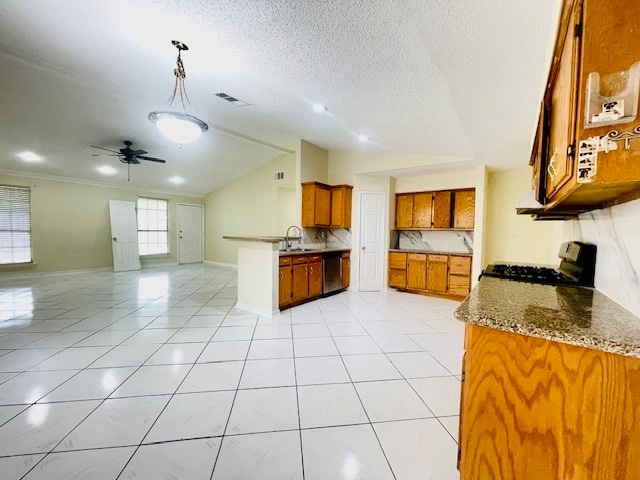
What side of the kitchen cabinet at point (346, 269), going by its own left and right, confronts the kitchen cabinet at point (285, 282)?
right

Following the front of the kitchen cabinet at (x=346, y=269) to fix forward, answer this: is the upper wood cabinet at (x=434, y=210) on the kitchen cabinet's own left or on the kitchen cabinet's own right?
on the kitchen cabinet's own left

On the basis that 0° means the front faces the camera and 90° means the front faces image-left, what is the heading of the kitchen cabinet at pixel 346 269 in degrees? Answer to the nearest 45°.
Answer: approximately 315°

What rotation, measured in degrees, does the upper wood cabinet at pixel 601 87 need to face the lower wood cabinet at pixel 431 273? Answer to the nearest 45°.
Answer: approximately 90° to its right

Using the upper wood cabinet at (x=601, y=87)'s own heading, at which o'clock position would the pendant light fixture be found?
The pendant light fixture is roughly at 1 o'clock from the upper wood cabinet.

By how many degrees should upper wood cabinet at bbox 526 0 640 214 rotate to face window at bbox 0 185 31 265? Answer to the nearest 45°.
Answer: approximately 45° to its right

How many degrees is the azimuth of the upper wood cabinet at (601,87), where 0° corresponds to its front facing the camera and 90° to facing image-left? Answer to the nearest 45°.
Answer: approximately 45°

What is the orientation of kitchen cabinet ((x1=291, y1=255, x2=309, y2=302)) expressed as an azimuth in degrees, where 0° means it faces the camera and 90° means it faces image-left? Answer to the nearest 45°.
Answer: approximately 315°

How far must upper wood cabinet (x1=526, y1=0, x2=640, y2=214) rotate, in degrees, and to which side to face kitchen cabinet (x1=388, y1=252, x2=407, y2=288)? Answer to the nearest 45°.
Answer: approximately 90° to its right
